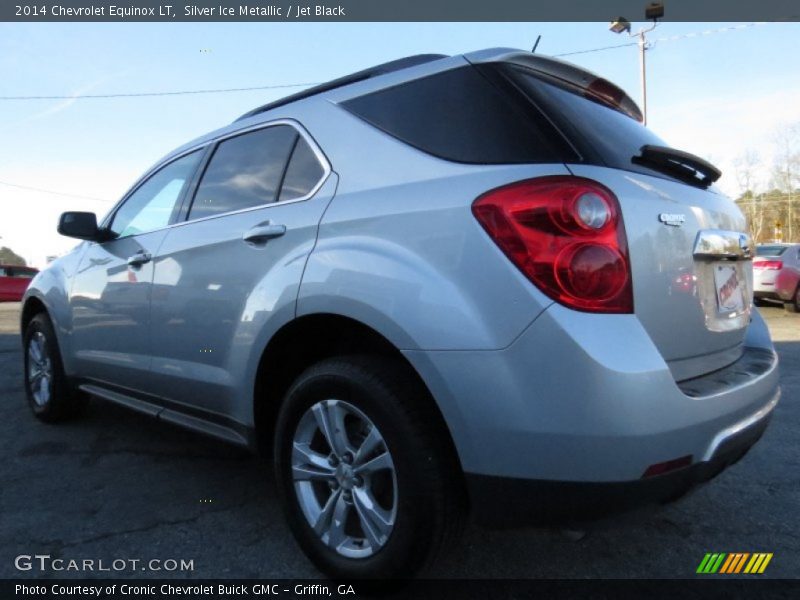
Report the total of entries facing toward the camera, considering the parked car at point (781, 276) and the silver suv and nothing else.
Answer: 0

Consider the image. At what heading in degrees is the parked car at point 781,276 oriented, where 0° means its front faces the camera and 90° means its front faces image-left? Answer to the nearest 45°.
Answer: approximately 225°

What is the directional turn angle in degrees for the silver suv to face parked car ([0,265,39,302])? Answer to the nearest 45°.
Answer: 0° — it already faces it

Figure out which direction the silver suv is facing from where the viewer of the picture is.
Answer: facing away from the viewer and to the left of the viewer

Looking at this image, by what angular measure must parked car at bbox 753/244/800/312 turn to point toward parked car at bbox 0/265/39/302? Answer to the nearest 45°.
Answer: approximately 135° to its left
